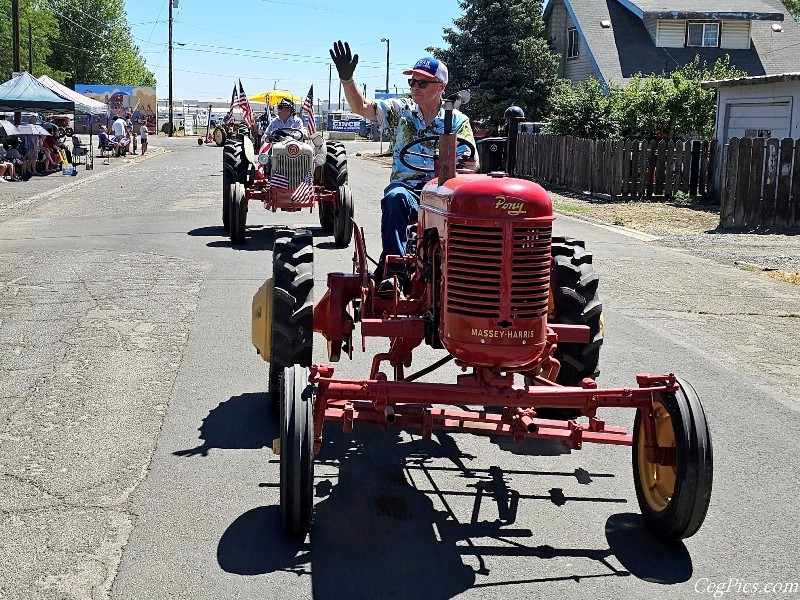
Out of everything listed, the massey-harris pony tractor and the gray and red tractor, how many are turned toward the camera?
2

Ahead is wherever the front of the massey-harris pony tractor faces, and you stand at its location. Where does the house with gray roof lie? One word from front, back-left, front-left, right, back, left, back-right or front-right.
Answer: back

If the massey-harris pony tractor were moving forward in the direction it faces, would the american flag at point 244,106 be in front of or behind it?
behind

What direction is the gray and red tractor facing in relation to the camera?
toward the camera

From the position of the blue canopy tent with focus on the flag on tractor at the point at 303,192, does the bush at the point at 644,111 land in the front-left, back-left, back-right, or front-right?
front-left

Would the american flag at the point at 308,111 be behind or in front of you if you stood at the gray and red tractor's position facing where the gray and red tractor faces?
behind

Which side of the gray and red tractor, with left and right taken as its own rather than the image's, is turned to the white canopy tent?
back

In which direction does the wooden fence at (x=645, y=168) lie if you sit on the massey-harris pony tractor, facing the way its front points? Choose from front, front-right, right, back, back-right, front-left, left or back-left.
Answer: back

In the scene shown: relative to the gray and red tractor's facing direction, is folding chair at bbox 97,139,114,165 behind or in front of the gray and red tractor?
behind

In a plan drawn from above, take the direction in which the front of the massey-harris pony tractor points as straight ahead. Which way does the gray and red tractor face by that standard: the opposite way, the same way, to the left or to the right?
the same way

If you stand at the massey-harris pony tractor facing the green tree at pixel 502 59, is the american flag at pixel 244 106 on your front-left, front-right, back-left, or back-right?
front-left
